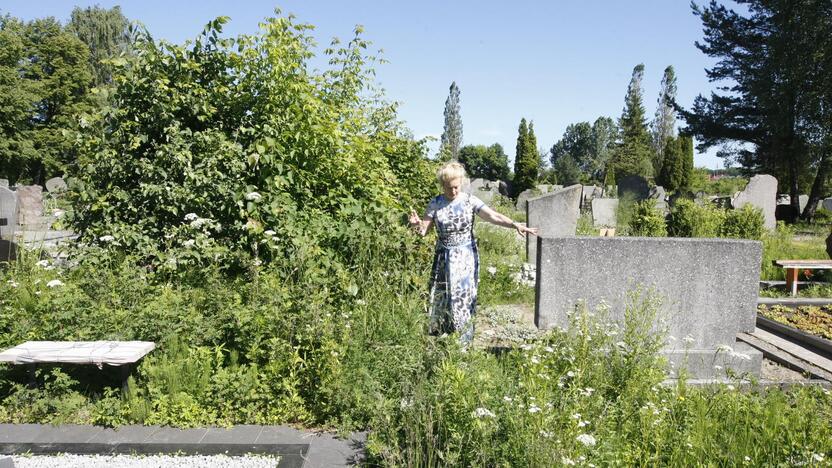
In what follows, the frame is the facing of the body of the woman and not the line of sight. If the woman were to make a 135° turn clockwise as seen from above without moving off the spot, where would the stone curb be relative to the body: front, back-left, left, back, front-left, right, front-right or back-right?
left

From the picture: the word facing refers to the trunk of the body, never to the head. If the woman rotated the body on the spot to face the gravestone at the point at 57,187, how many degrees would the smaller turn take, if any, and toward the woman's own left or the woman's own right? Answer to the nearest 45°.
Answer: approximately 90° to the woman's own right

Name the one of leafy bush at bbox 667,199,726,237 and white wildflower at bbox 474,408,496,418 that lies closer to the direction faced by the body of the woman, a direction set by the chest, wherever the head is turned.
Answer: the white wildflower

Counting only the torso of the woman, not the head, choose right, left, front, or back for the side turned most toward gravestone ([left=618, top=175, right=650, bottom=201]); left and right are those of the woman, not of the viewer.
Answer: back

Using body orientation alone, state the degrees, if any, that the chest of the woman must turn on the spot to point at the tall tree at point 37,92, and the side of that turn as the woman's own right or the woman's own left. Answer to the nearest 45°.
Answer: approximately 135° to the woman's own right

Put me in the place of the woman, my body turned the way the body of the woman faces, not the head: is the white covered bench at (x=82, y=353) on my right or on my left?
on my right

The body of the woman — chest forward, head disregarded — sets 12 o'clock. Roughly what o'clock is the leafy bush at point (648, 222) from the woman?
The leafy bush is roughly at 7 o'clock from the woman.

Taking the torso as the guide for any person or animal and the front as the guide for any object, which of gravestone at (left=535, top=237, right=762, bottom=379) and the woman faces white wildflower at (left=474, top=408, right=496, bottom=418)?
the woman

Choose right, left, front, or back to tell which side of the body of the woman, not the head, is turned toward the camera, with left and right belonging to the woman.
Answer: front

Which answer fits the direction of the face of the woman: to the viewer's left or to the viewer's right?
to the viewer's left
